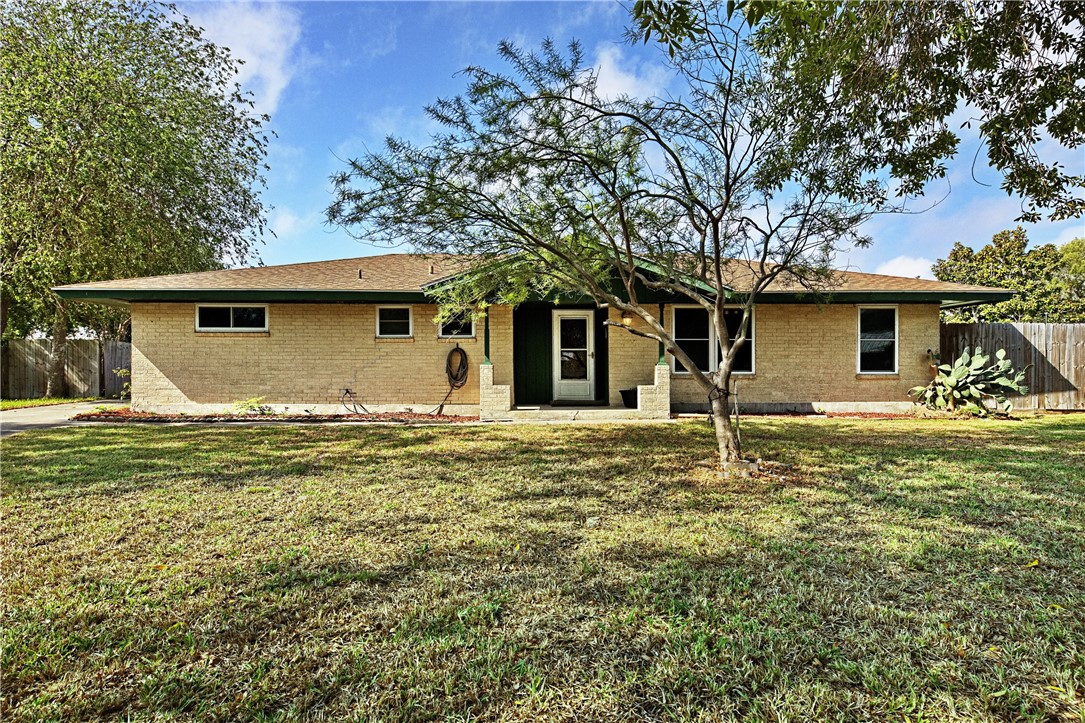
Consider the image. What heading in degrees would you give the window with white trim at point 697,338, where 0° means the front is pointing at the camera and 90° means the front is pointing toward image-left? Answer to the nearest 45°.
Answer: approximately 0°

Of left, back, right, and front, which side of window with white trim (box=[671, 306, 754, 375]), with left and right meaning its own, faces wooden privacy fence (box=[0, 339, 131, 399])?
right

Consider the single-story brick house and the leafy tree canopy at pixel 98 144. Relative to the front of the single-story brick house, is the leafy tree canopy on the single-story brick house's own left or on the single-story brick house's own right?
on the single-story brick house's own right

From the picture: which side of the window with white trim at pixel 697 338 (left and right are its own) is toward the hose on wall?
right

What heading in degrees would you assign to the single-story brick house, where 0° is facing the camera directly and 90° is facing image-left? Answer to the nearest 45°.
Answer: approximately 0°

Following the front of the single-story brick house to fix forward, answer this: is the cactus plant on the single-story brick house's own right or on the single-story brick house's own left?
on the single-story brick house's own left

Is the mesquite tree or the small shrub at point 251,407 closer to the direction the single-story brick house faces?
the mesquite tree

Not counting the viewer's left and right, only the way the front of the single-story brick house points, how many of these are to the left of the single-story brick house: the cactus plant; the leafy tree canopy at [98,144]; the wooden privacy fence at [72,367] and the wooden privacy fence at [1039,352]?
2

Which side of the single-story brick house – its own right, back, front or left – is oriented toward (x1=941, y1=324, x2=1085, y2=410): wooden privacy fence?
left

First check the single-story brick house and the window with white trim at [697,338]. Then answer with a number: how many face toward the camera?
2
